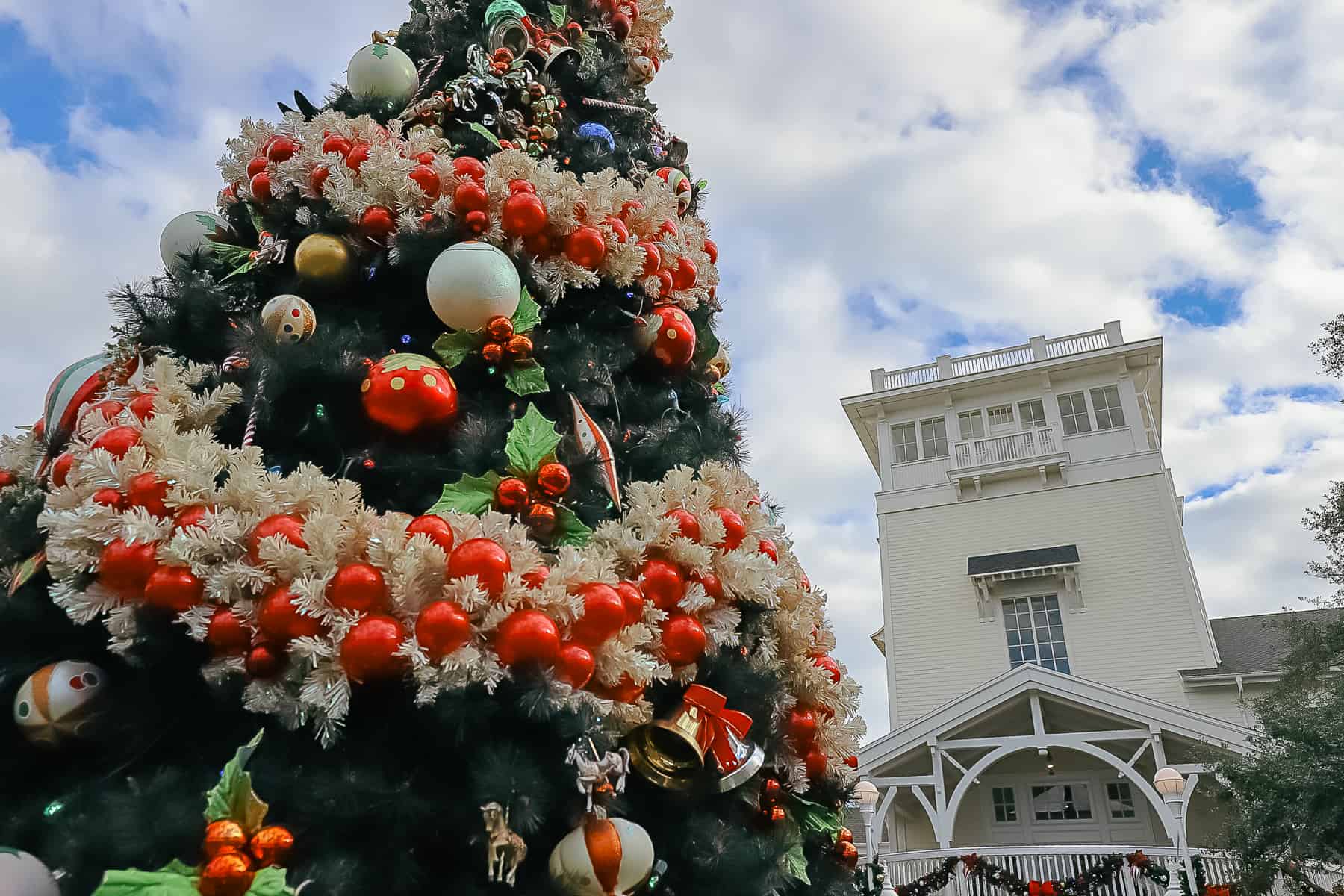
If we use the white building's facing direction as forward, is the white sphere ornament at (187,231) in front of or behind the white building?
in front

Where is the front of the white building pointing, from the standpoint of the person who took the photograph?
facing the viewer

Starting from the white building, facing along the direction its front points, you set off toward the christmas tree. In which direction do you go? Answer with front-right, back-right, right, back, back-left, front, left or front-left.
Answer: front

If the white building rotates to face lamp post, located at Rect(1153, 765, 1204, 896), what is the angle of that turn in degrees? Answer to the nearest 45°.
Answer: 0° — it already faces it
